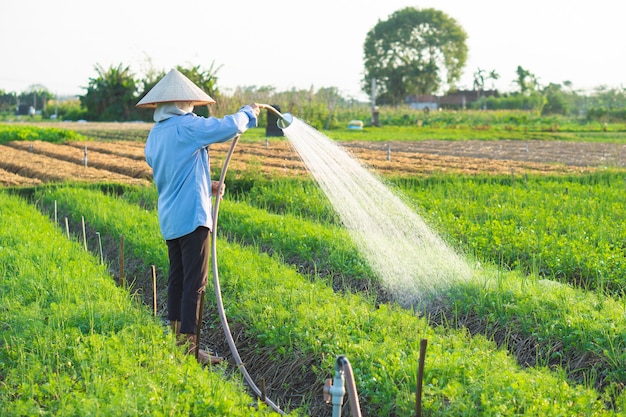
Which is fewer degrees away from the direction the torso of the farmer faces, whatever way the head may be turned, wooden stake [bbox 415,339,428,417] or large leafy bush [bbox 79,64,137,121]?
the large leafy bush

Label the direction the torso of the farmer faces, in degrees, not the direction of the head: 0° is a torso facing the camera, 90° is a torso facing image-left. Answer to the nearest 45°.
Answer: approximately 225°

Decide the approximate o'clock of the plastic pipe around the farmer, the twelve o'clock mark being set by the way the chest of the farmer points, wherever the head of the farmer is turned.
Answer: The plastic pipe is roughly at 4 o'clock from the farmer.

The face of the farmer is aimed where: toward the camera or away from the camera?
away from the camera

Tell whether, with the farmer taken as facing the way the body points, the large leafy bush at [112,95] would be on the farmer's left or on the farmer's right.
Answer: on the farmer's left

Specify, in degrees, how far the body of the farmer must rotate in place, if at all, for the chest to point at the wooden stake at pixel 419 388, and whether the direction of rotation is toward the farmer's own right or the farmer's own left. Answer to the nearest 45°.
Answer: approximately 90° to the farmer's own right
